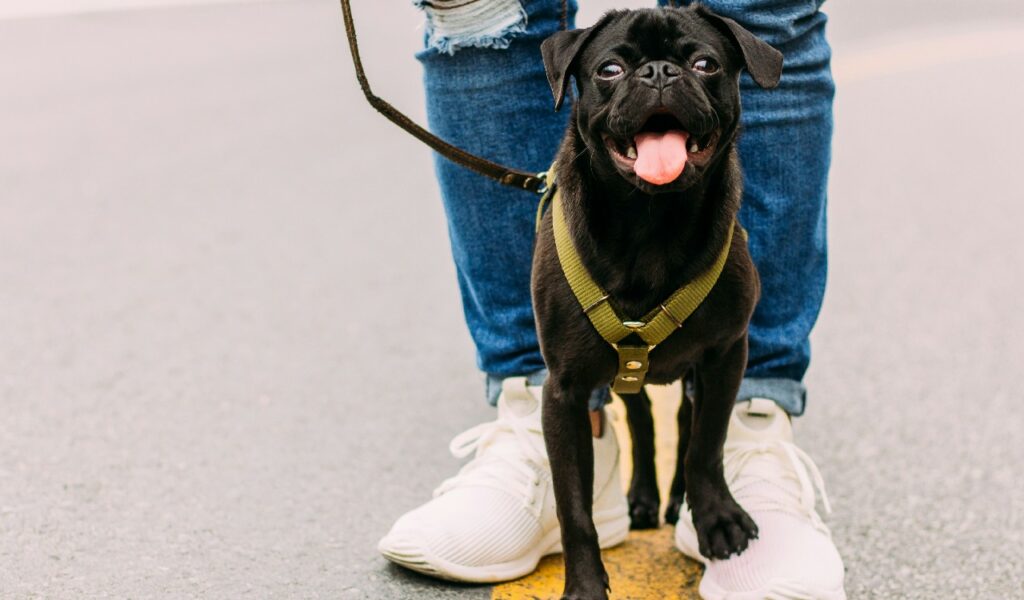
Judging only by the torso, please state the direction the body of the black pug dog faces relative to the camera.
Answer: toward the camera
